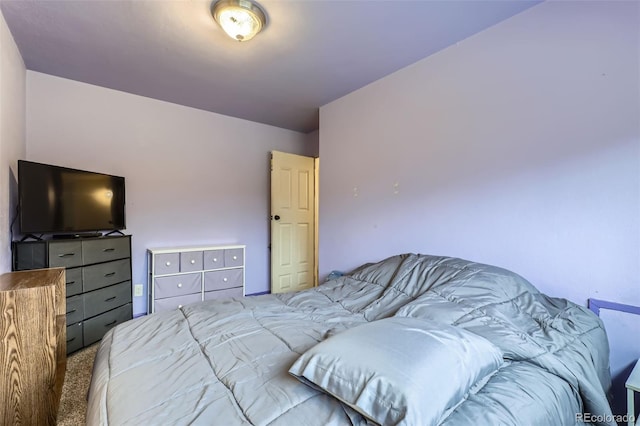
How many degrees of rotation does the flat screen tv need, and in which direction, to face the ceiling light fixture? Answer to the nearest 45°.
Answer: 0° — it already faces it

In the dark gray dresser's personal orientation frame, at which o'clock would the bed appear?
The bed is roughly at 1 o'clock from the dark gray dresser.

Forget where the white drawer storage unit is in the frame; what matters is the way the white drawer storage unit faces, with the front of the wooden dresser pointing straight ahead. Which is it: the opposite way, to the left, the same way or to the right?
to the right

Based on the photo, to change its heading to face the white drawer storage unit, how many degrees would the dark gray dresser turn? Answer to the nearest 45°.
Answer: approximately 45° to its left

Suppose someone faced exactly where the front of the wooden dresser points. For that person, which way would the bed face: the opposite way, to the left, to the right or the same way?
the opposite way

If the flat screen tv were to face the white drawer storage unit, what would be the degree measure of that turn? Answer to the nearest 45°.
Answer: approximately 45° to its left

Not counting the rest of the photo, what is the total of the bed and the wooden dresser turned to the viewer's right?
1

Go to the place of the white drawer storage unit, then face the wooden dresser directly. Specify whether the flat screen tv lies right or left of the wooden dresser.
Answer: right

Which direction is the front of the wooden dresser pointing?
to the viewer's right

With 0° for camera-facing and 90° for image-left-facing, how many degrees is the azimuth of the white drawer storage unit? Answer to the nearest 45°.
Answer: approximately 315°
